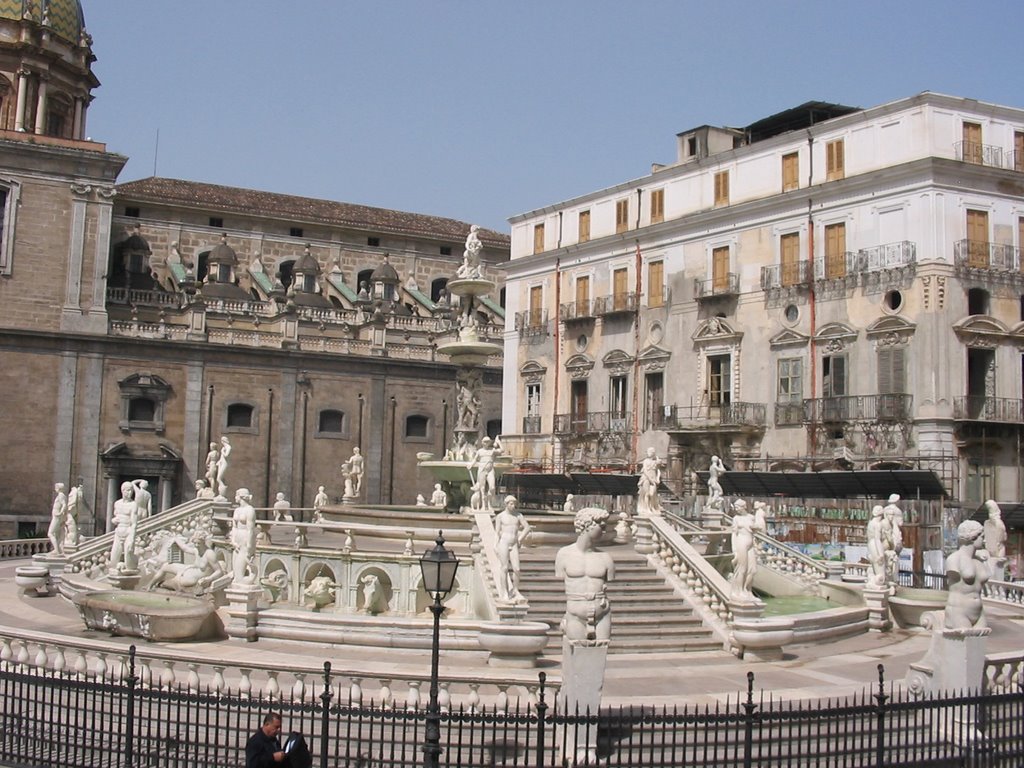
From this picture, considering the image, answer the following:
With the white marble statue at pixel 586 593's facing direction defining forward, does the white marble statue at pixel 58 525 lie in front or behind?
behind

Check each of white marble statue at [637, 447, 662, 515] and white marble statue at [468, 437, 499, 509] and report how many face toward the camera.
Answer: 2

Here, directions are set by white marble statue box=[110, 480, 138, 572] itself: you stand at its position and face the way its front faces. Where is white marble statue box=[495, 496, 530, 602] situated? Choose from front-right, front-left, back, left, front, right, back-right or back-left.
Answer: front-left

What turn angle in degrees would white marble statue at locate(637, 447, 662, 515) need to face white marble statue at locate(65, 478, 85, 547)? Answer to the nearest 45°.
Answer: approximately 90° to its right

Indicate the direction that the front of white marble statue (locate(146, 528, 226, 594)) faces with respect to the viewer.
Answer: facing the viewer and to the left of the viewer

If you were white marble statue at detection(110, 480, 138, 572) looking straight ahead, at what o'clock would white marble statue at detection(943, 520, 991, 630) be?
white marble statue at detection(943, 520, 991, 630) is roughly at 11 o'clock from white marble statue at detection(110, 480, 138, 572).

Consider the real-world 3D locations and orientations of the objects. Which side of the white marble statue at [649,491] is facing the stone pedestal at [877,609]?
left

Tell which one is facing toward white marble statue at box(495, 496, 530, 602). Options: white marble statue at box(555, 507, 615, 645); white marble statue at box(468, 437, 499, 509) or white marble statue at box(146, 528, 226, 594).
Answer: white marble statue at box(468, 437, 499, 509)
